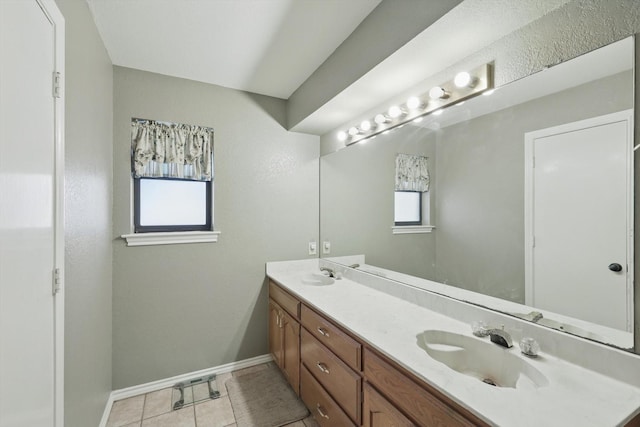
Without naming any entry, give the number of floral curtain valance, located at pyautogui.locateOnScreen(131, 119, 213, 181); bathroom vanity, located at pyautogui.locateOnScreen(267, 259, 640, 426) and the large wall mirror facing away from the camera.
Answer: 0

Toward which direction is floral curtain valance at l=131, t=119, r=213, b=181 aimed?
toward the camera

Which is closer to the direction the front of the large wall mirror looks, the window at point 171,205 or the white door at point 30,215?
the white door

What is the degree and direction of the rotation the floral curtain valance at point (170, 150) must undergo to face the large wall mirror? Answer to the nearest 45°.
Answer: approximately 45° to its left

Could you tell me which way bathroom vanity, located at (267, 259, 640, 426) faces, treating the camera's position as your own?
facing the viewer and to the left of the viewer

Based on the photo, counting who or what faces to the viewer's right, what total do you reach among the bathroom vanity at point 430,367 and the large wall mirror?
0

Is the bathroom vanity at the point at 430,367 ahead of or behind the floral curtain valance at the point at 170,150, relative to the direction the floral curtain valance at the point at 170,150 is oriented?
ahead

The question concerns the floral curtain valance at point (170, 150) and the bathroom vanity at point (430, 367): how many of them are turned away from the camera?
0

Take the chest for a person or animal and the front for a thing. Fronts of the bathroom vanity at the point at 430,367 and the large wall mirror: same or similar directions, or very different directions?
same or similar directions

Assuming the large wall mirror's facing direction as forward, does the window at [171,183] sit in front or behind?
in front

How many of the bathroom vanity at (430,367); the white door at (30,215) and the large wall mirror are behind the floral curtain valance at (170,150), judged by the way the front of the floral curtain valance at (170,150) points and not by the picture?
0

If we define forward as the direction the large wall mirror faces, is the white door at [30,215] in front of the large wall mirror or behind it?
in front

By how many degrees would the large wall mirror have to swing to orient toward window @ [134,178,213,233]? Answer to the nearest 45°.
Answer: approximately 45° to its right

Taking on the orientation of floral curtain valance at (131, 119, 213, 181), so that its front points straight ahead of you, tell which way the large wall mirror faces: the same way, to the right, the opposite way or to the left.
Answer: to the right

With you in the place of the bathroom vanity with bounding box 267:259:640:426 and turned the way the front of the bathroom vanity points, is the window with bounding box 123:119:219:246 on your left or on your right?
on your right
